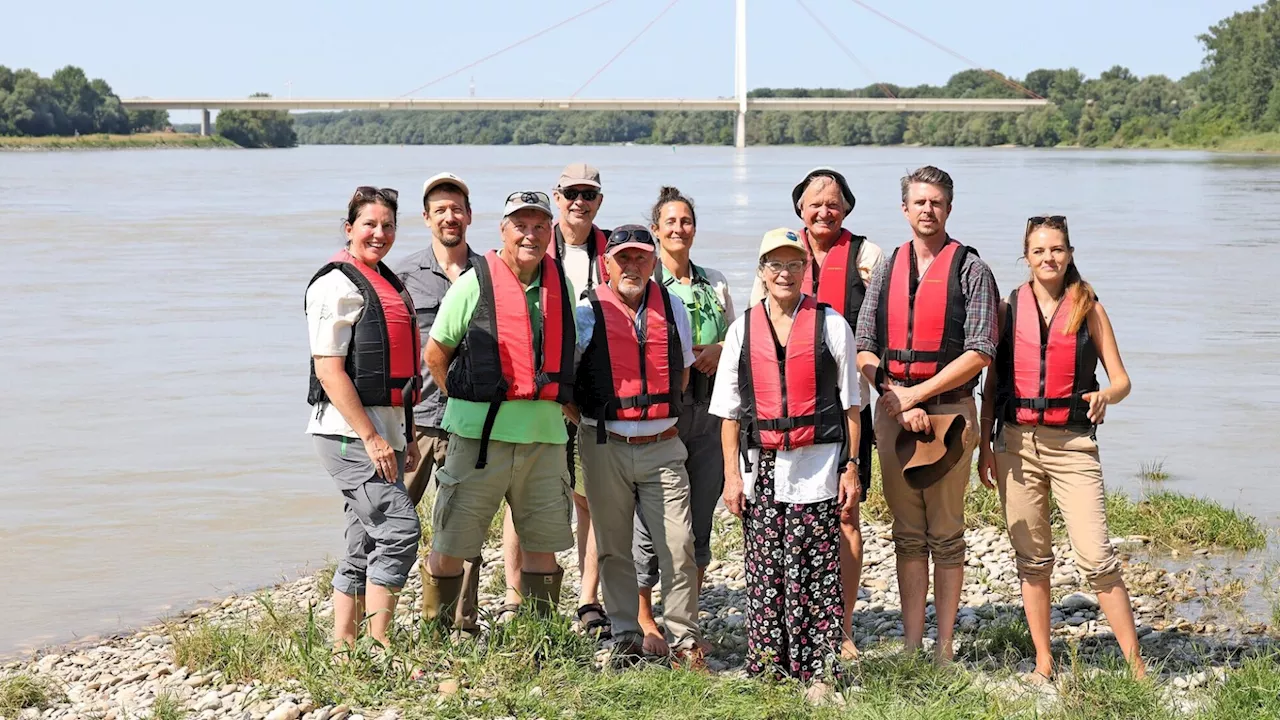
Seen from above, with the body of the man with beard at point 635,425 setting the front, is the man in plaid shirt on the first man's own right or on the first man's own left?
on the first man's own left

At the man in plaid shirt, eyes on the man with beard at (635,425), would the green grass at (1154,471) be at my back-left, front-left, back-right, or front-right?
back-right

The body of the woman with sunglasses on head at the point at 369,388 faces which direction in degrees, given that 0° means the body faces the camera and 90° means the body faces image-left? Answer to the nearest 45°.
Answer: approximately 315°

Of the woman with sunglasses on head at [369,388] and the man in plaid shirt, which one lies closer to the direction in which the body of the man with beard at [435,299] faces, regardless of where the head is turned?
the woman with sunglasses on head

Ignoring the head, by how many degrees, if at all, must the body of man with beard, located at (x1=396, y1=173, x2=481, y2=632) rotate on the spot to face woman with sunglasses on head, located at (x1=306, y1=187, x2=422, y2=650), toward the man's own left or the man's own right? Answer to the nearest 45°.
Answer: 0° — they already face them

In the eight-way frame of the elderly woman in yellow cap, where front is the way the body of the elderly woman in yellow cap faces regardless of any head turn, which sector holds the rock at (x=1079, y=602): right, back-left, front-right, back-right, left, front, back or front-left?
back-left

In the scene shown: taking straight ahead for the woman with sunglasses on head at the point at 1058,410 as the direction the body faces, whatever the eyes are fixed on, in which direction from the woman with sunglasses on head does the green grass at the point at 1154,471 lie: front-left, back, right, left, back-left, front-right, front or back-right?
back
